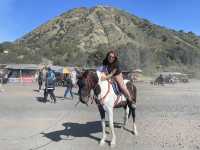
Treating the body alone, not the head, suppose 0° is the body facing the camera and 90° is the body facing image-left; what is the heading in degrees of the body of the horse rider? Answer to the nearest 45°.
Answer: approximately 45°
